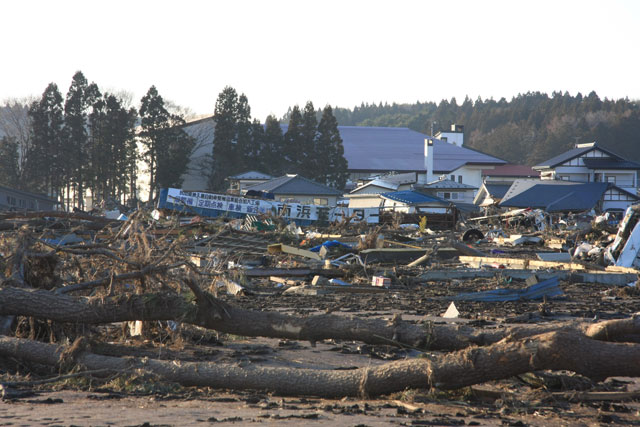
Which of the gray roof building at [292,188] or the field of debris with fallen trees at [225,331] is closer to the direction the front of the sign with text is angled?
the field of debris with fallen trees

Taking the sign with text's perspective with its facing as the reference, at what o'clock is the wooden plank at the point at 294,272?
The wooden plank is roughly at 12 o'clock from the sign with text.

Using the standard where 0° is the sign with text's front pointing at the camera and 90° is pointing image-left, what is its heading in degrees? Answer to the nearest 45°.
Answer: approximately 0°

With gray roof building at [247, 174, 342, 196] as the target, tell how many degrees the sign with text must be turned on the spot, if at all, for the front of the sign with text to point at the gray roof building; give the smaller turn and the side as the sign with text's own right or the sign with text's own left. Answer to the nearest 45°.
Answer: approximately 180°

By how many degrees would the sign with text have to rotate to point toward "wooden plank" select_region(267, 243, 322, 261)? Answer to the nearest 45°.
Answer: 0° — it already faces it

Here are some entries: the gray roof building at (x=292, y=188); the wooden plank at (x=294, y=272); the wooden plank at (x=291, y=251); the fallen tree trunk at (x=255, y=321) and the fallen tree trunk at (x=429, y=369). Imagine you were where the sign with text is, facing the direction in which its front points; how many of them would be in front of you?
4

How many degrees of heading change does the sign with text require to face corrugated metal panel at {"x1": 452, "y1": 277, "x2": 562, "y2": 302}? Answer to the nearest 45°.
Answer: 0° — it already faces it

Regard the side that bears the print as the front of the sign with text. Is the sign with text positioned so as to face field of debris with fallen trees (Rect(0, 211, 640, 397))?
yes

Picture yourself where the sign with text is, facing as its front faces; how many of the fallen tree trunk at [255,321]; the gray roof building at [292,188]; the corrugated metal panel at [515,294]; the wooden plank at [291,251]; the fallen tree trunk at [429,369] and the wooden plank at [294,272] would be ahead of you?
5

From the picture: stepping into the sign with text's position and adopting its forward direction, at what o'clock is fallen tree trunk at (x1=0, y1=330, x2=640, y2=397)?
The fallen tree trunk is roughly at 12 o'clock from the sign with text.

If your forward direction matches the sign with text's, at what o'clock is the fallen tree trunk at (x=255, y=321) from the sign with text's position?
The fallen tree trunk is roughly at 12 o'clock from the sign with text.
